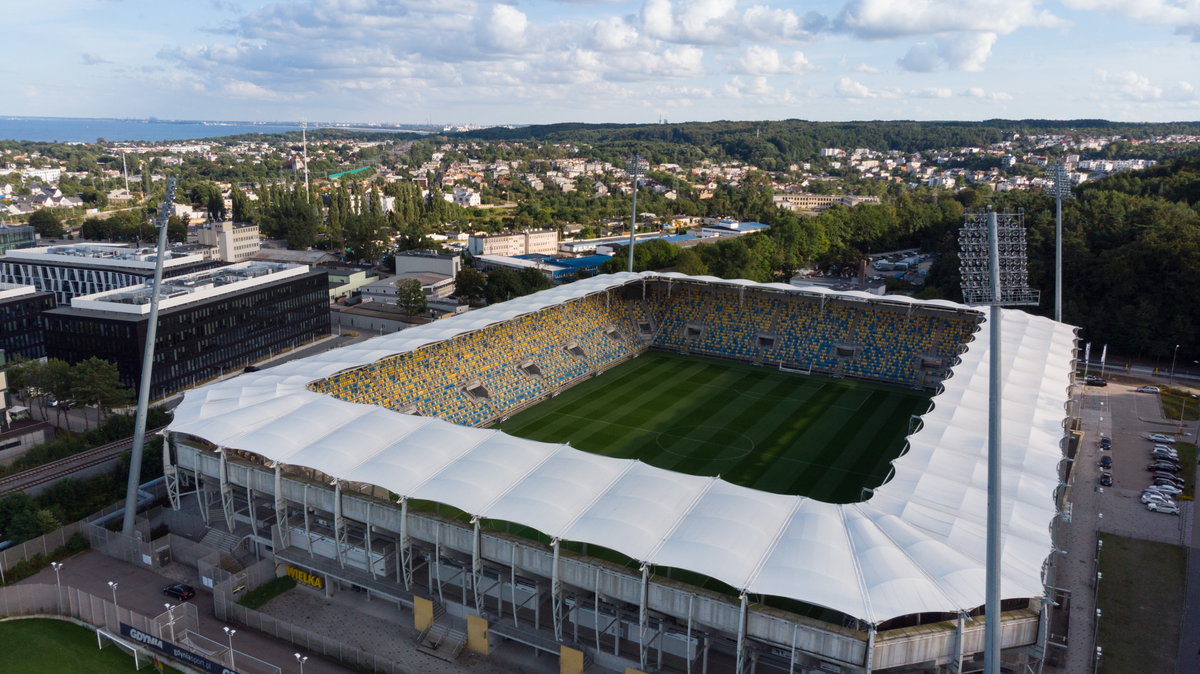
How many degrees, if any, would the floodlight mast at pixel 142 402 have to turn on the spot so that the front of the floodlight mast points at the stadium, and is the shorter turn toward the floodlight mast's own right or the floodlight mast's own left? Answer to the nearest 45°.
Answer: approximately 45° to the floodlight mast's own right

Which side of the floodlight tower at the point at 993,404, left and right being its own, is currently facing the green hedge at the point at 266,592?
left

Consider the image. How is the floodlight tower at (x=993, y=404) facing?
away from the camera

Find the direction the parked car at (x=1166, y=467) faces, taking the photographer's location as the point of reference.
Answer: facing to the left of the viewer

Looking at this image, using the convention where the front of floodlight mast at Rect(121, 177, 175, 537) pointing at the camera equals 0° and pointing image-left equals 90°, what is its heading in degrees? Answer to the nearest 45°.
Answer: approximately 270°

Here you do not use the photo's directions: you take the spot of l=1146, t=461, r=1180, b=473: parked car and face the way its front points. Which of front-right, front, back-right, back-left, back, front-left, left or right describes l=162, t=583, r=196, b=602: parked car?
front-left
